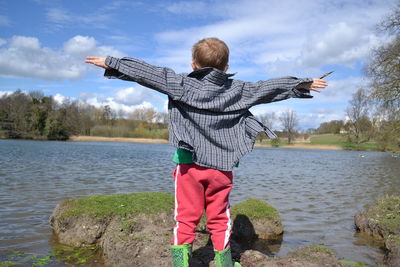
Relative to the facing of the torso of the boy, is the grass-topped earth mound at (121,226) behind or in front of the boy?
in front

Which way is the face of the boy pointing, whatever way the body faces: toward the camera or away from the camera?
away from the camera

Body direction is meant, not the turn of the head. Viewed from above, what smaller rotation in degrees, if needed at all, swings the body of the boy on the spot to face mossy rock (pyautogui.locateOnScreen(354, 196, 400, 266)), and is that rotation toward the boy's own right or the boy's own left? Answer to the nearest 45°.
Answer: approximately 45° to the boy's own right

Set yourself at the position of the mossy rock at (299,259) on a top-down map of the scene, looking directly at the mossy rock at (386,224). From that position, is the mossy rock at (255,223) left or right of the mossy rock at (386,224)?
left

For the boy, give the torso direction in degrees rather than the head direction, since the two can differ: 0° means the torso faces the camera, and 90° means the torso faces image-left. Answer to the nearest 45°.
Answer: approximately 180°

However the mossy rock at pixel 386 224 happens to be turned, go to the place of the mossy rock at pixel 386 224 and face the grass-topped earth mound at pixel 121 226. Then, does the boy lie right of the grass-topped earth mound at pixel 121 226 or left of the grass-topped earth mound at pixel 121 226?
left

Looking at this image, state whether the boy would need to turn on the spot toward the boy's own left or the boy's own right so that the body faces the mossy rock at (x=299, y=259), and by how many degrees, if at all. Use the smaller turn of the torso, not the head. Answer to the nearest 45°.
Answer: approximately 45° to the boy's own right
